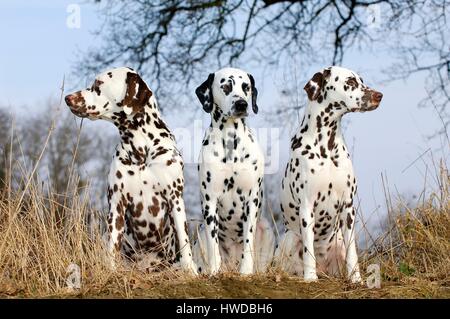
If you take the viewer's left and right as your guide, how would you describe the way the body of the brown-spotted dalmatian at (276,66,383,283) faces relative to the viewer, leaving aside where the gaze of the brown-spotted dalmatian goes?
facing the viewer and to the right of the viewer

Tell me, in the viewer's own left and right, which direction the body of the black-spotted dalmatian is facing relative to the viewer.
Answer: facing the viewer

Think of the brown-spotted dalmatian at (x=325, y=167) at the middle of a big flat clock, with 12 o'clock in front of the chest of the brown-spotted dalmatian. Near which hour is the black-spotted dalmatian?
The black-spotted dalmatian is roughly at 4 o'clock from the brown-spotted dalmatian.

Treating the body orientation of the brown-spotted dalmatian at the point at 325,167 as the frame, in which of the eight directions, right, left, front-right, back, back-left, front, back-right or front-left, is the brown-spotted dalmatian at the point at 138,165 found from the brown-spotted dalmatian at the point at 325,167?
back-right

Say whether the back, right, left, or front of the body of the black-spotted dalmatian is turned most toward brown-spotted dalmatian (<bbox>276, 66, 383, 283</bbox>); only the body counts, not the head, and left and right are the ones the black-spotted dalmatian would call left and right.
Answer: left

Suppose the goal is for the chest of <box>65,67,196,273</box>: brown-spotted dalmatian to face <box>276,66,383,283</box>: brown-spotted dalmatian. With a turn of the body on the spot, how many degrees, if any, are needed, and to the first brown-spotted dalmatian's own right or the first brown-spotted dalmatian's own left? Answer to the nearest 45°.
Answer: approximately 90° to the first brown-spotted dalmatian's own left

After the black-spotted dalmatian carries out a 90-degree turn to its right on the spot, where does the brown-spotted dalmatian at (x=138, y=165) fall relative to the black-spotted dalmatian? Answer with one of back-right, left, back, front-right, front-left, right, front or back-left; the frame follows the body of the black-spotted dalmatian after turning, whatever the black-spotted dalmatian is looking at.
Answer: front

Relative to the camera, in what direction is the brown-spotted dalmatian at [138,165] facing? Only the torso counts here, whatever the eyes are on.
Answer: toward the camera
